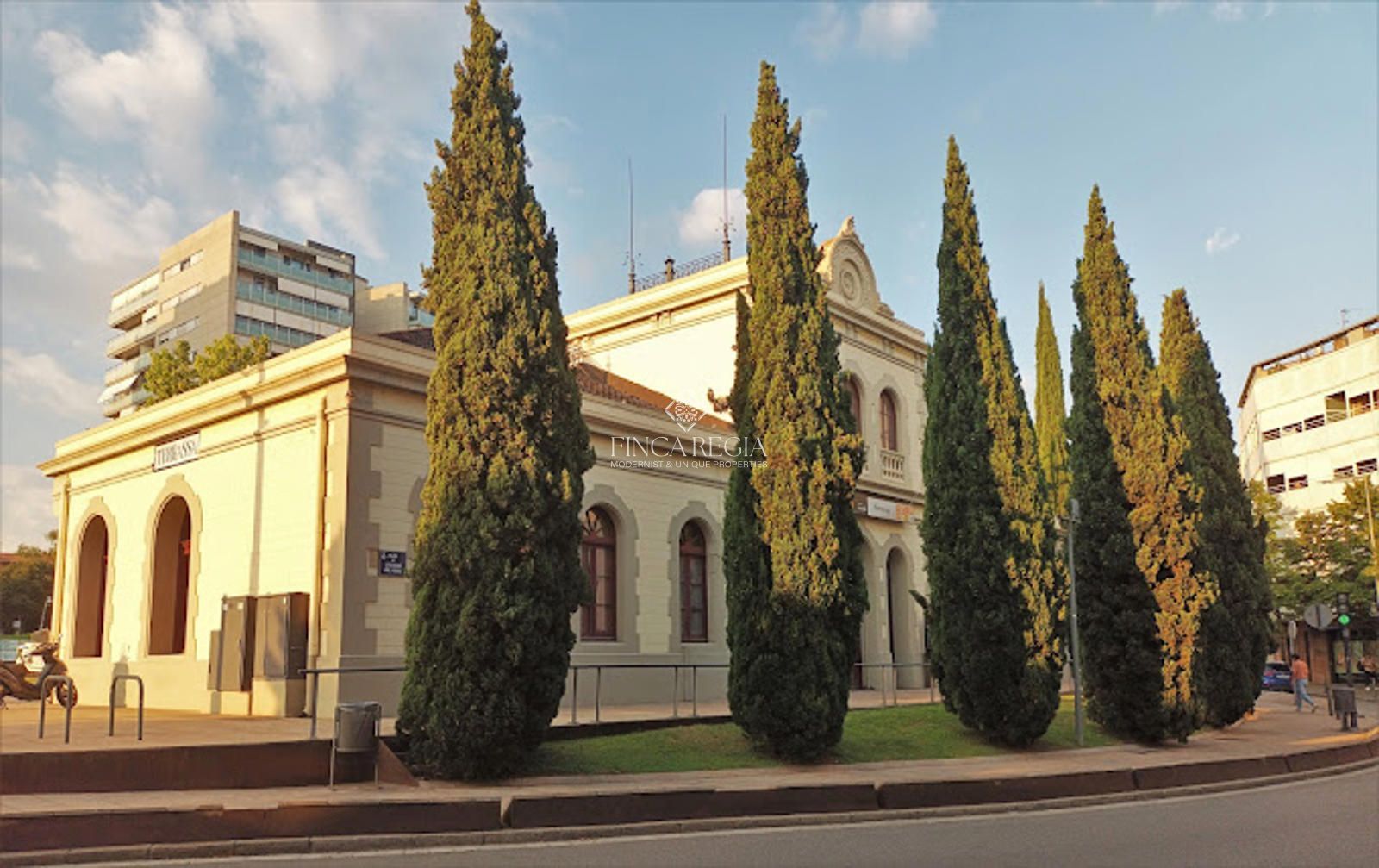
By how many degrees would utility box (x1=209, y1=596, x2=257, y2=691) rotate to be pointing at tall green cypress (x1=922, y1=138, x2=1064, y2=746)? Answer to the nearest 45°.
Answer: approximately 90° to its left

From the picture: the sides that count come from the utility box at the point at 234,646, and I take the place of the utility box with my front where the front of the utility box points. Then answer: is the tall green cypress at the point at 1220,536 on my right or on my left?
on my left

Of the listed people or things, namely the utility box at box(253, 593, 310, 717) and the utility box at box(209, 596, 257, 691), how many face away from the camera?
0

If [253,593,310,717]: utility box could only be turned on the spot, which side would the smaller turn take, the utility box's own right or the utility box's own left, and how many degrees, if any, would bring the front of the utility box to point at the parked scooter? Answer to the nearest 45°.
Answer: approximately 90° to the utility box's own right

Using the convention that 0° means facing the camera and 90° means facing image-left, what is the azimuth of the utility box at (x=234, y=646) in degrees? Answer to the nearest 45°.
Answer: approximately 45°

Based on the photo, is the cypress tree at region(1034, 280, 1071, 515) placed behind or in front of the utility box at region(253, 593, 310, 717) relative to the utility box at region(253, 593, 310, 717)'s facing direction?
behind

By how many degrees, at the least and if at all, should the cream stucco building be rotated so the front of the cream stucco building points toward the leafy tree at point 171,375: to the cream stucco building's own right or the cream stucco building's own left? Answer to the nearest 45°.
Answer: approximately 180°

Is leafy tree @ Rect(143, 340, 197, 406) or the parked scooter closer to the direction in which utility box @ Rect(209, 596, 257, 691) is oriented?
the parked scooter

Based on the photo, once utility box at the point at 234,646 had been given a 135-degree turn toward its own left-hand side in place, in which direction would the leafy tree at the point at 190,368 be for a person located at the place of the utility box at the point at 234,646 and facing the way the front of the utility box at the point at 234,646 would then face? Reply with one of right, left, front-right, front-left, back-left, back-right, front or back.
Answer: left

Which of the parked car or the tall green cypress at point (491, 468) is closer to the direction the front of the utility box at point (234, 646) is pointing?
the tall green cypress
